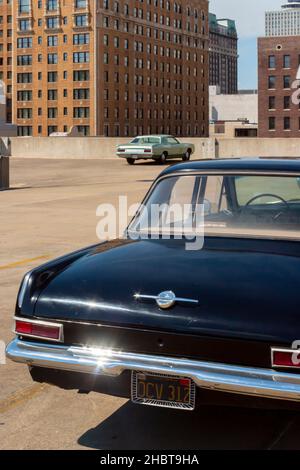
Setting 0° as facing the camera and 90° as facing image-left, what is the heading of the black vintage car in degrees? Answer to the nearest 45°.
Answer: approximately 225°

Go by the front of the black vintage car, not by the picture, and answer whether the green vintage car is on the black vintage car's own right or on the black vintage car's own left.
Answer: on the black vintage car's own left

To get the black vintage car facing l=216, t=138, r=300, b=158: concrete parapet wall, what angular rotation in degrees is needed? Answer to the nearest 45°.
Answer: approximately 45° to its left

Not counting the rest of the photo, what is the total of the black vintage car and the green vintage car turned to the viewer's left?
0

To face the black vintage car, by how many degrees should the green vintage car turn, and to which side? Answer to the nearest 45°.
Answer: approximately 135° to its right

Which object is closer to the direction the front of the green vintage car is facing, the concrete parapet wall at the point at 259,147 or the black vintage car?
the concrete parapet wall

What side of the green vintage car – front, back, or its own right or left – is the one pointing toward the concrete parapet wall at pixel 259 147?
front

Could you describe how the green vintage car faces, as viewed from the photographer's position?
facing away from the viewer and to the right of the viewer

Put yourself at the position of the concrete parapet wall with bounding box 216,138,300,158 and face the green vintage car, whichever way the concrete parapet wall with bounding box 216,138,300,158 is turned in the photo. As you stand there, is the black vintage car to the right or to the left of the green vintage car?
left
